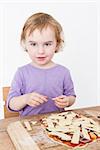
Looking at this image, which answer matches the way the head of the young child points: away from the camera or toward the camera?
toward the camera

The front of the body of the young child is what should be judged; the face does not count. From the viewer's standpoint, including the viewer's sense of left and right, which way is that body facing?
facing the viewer
